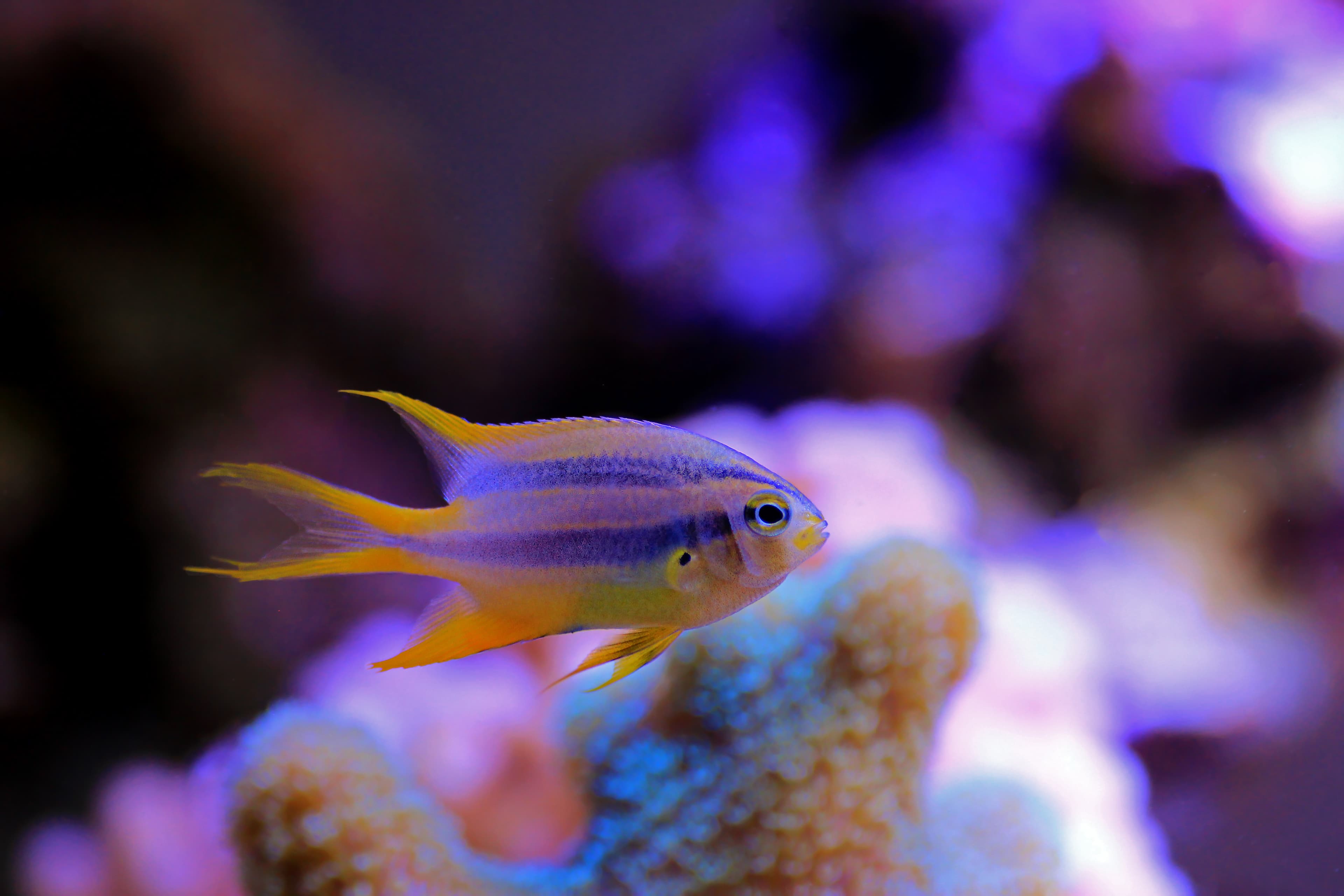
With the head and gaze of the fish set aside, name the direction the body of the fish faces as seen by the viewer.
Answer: to the viewer's right
